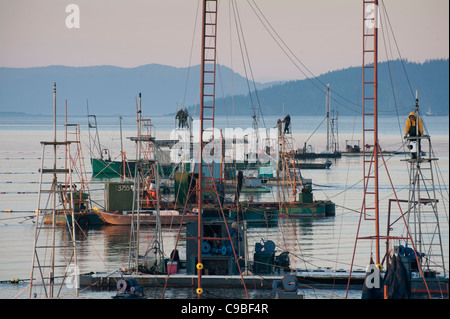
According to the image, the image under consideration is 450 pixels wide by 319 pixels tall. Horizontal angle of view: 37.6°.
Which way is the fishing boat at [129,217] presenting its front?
to the viewer's left

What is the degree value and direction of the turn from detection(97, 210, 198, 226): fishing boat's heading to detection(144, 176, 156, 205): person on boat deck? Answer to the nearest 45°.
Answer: approximately 135° to its right
